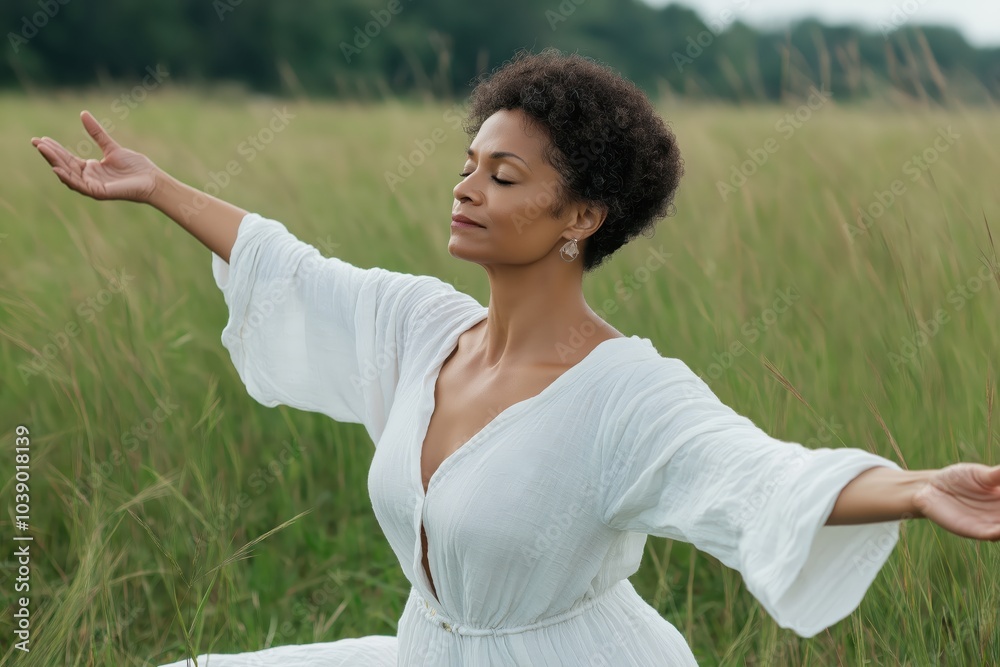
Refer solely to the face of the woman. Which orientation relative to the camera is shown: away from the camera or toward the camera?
toward the camera

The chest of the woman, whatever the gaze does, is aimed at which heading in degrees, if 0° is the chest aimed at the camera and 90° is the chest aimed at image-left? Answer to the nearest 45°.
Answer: approximately 45°
